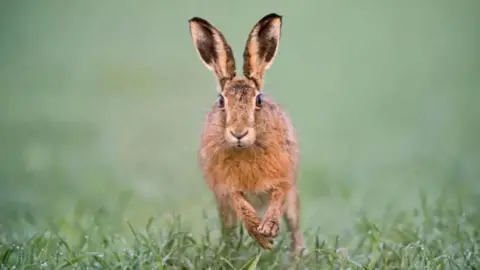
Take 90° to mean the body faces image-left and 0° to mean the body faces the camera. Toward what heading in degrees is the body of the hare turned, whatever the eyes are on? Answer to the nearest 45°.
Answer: approximately 0°
